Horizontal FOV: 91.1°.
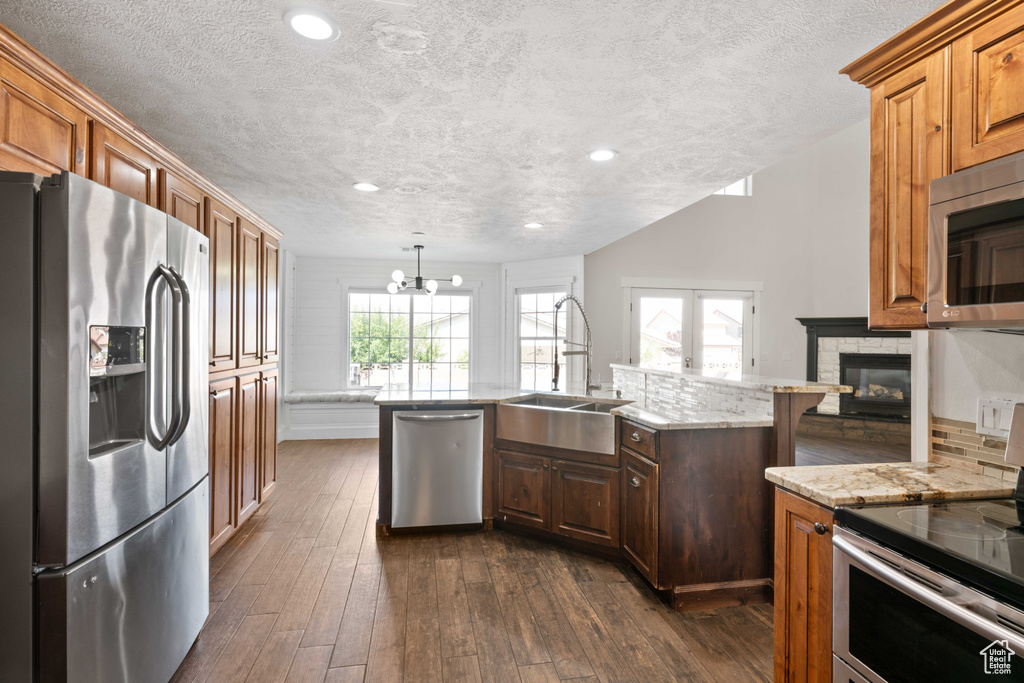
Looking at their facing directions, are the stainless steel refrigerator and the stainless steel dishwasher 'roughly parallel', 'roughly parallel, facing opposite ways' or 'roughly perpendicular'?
roughly perpendicular

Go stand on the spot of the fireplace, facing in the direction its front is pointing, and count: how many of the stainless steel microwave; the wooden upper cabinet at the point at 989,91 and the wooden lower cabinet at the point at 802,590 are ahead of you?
3

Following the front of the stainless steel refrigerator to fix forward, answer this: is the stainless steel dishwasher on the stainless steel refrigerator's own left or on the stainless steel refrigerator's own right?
on the stainless steel refrigerator's own left

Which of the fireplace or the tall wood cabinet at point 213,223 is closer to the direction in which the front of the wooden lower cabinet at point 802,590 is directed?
the tall wood cabinet

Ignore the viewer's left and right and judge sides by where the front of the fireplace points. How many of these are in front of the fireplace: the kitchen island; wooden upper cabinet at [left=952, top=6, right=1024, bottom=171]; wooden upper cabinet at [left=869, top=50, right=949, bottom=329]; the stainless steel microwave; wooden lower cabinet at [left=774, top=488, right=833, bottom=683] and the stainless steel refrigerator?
6

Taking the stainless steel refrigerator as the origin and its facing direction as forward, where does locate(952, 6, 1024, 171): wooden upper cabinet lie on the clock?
The wooden upper cabinet is roughly at 12 o'clock from the stainless steel refrigerator.

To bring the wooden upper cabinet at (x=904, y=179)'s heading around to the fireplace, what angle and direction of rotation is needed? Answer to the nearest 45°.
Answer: approximately 135° to its right

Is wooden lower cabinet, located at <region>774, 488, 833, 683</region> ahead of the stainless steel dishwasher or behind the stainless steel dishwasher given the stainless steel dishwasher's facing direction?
ahead

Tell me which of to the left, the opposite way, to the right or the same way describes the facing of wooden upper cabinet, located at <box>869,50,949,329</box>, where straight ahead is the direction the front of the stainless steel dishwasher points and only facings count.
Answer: to the right

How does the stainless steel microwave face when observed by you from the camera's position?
facing the viewer and to the left of the viewer

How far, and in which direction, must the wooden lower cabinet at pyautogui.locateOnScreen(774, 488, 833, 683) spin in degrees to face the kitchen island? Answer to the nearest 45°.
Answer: approximately 90° to its right

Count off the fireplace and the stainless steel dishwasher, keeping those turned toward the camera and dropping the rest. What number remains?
2

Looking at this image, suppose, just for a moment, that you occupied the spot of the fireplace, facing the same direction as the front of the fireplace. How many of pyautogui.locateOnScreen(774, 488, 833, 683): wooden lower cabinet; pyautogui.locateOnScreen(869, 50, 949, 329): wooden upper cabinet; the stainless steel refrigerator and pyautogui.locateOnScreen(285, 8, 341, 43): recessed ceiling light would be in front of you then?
4

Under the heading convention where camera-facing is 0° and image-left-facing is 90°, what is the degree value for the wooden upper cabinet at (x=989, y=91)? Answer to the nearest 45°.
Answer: approximately 45°

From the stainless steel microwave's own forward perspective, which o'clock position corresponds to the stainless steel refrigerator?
The stainless steel refrigerator is roughly at 12 o'clock from the stainless steel microwave.
